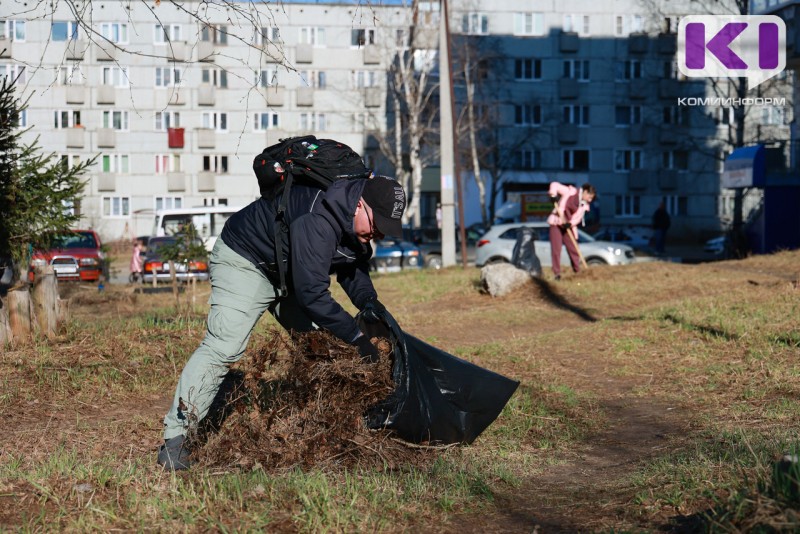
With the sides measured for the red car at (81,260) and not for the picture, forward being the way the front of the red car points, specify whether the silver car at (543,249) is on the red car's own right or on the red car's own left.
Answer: on the red car's own left

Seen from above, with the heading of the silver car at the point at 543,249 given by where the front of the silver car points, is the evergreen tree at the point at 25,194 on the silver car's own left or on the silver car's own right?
on the silver car's own right

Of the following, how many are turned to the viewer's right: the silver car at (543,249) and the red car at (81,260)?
1

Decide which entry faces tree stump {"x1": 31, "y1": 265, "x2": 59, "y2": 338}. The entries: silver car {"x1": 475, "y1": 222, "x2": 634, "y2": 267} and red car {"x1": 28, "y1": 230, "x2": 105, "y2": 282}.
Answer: the red car

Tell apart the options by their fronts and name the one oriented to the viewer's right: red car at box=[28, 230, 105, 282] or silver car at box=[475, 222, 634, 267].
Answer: the silver car

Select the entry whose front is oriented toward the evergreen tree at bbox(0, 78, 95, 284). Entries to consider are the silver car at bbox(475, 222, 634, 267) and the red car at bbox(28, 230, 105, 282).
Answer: the red car

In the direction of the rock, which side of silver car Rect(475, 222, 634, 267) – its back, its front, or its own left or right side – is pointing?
right

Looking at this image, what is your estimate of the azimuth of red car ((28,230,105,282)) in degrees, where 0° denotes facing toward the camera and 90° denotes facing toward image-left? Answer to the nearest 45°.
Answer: approximately 0°

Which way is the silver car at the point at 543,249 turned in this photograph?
to the viewer's right
